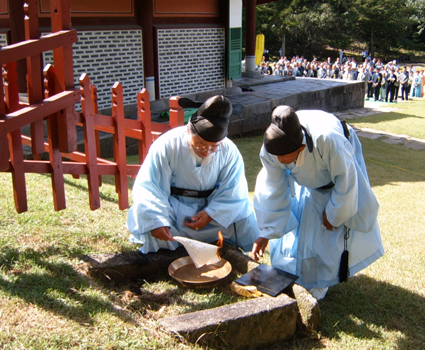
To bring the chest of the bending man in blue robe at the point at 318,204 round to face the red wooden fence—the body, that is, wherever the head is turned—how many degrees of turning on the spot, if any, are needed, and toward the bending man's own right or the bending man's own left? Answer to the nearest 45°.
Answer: approximately 45° to the bending man's own right

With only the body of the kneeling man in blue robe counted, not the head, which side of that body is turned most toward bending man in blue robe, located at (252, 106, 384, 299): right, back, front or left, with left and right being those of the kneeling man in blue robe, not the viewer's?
left

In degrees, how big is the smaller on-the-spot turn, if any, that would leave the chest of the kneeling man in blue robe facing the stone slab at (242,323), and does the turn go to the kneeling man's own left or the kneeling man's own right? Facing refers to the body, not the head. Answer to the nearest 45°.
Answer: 0° — they already face it

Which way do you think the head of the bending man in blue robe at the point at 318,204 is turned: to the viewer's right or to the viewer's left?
to the viewer's left

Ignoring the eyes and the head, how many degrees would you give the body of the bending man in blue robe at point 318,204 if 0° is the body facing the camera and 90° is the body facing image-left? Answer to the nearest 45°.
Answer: approximately 45°

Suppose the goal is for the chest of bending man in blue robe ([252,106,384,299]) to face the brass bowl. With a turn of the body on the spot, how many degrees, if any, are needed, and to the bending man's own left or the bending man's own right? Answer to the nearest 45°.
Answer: approximately 45° to the bending man's own right
